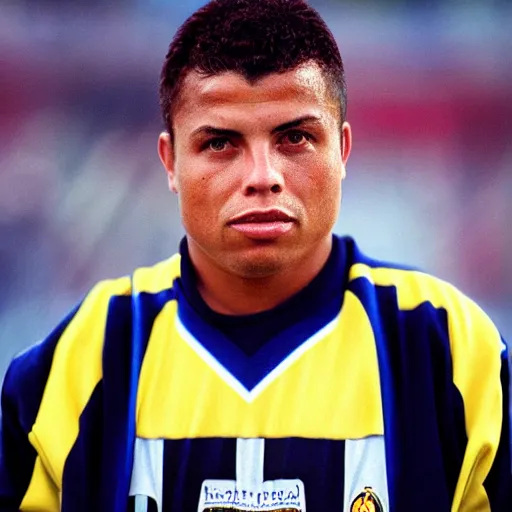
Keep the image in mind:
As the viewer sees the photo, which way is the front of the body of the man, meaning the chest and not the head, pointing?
toward the camera
